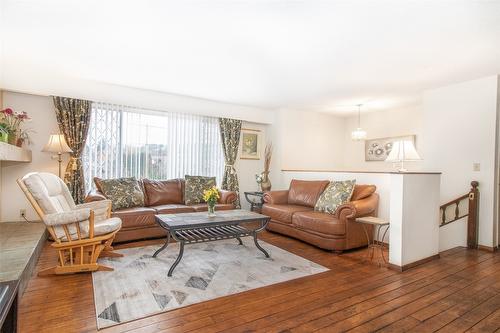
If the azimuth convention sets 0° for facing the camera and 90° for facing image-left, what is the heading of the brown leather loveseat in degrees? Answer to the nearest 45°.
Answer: approximately 45°

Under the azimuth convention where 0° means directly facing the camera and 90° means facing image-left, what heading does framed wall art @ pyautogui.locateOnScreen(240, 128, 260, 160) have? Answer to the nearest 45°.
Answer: approximately 315°

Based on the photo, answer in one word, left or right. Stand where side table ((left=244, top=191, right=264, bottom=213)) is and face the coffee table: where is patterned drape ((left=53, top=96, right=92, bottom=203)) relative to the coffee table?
right

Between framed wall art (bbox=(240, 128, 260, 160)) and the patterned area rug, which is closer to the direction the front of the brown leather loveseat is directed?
the patterned area rug

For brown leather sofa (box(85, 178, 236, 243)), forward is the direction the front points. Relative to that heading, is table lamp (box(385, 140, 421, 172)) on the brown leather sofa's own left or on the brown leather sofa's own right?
on the brown leather sofa's own left

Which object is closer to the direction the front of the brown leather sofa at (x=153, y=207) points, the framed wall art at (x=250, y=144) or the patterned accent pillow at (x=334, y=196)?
the patterned accent pillow

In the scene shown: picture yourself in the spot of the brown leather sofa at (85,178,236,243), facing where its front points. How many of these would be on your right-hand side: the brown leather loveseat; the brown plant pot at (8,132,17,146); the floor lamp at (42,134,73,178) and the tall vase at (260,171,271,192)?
2

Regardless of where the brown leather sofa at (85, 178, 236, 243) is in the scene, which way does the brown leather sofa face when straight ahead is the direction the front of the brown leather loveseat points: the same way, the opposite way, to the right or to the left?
to the left

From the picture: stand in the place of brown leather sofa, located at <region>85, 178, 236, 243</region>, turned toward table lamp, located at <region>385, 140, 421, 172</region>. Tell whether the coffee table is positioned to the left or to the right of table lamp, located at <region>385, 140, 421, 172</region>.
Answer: right
